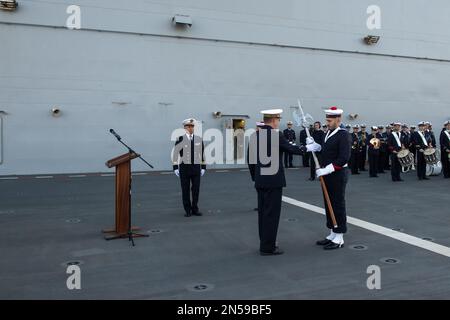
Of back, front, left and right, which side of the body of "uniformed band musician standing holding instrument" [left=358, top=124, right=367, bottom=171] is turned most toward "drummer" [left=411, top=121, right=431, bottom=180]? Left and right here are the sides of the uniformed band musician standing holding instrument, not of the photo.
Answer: left

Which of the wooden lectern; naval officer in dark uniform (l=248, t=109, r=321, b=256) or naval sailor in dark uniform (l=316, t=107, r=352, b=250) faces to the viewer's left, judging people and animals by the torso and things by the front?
naval sailor in dark uniform (l=316, t=107, r=352, b=250)

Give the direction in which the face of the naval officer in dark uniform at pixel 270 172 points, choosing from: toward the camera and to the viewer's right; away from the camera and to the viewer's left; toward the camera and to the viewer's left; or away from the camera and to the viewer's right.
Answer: away from the camera and to the viewer's right

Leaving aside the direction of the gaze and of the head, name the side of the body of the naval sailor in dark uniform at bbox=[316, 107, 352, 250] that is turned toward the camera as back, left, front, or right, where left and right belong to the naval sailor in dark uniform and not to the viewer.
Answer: left

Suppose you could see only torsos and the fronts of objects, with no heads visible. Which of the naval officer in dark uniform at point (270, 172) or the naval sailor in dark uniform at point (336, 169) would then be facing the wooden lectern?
the naval sailor in dark uniform at point (336, 169)

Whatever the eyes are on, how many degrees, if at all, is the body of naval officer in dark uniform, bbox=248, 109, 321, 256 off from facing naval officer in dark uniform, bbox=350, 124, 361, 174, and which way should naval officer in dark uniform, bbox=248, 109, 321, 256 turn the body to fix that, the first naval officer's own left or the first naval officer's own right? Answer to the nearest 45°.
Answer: approximately 45° to the first naval officer's own left

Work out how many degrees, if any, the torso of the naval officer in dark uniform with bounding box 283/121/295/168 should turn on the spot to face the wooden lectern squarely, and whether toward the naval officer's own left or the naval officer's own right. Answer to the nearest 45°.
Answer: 0° — they already face it

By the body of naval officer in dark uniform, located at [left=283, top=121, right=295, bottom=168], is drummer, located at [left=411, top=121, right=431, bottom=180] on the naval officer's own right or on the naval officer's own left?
on the naval officer's own left

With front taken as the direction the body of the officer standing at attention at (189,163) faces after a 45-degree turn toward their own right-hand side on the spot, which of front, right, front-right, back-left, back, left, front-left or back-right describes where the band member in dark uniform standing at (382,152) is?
back

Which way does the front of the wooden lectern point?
to the viewer's right

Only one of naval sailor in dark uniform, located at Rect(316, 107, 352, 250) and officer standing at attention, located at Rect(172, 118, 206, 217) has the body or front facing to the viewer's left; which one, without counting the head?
the naval sailor in dark uniform
